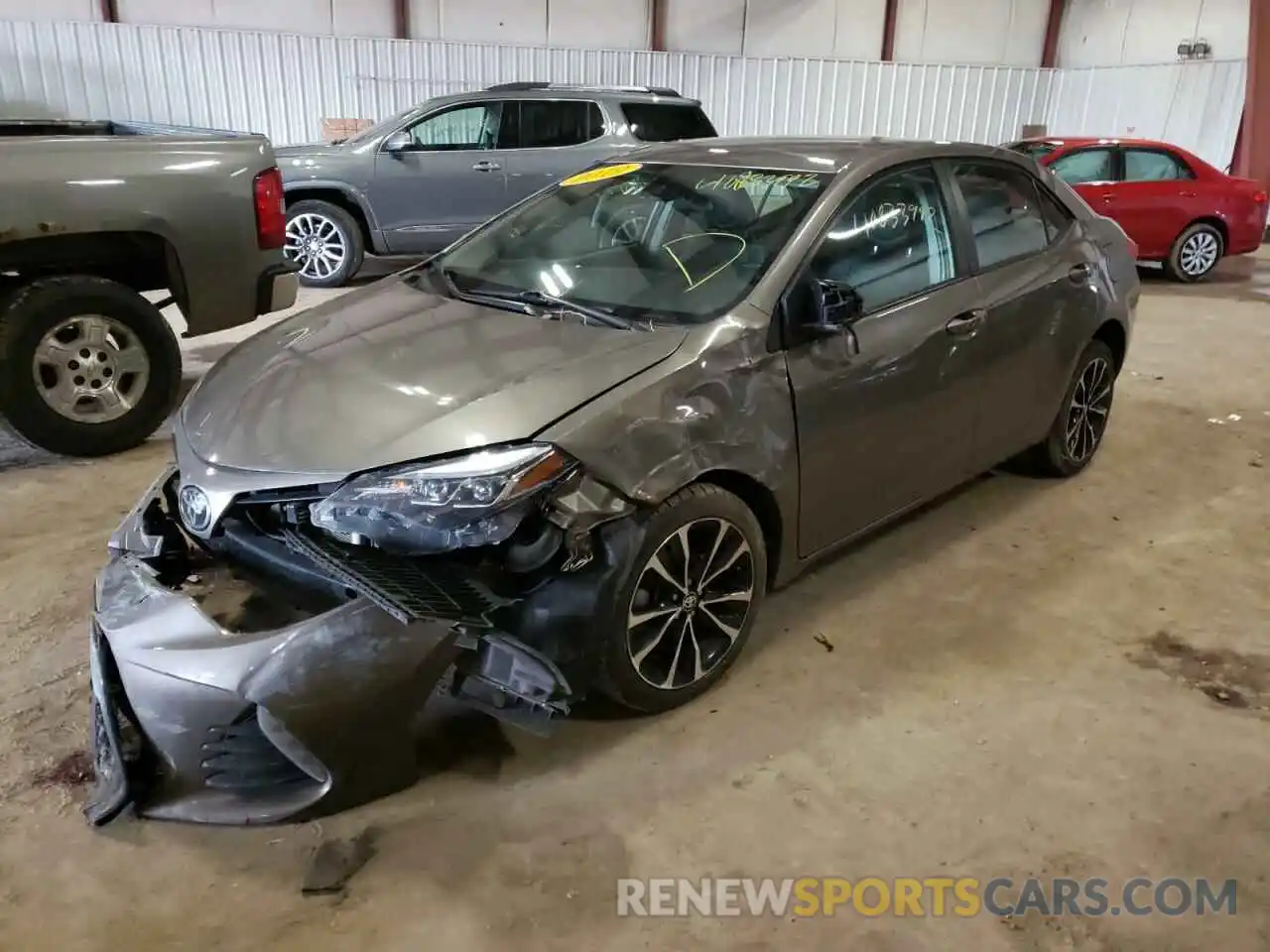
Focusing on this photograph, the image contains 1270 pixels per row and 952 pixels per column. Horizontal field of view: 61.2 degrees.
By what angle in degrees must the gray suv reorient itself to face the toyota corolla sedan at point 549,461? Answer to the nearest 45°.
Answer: approximately 90° to its left

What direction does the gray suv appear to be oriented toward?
to the viewer's left

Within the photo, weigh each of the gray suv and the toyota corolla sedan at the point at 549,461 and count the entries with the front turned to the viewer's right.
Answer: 0

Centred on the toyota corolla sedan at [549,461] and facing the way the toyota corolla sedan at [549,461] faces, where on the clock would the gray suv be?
The gray suv is roughly at 4 o'clock from the toyota corolla sedan.

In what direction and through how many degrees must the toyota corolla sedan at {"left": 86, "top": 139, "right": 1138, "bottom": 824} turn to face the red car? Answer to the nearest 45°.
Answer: approximately 180°

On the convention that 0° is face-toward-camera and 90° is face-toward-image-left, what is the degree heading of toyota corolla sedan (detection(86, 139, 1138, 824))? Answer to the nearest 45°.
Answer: approximately 45°

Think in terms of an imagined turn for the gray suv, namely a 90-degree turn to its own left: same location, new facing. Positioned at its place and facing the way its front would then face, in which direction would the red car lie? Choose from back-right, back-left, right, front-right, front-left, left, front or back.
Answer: left
